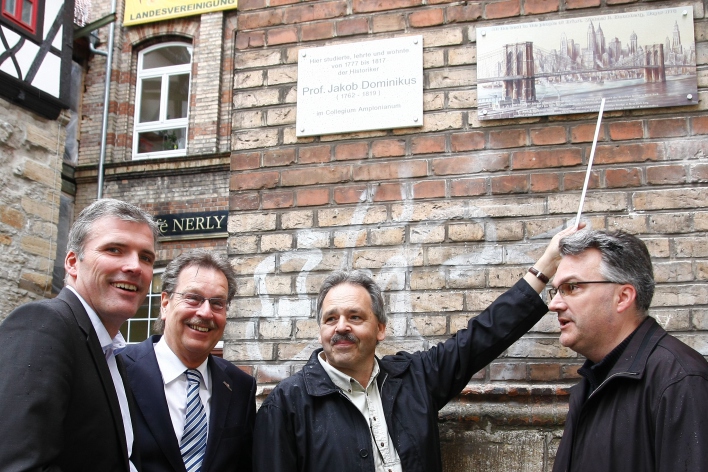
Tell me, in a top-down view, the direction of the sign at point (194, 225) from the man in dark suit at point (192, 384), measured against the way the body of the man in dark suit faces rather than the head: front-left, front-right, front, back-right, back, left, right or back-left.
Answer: back

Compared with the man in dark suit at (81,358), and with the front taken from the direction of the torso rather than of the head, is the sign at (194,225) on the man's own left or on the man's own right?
on the man's own left

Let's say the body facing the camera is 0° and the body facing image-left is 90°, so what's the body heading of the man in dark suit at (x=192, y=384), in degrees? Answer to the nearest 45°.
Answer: approximately 0°

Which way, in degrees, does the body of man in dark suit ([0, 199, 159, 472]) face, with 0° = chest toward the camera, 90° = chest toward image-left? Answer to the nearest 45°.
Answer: approximately 315°

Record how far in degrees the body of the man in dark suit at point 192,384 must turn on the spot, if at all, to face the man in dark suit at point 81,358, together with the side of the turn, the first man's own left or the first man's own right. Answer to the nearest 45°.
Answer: approximately 45° to the first man's own right

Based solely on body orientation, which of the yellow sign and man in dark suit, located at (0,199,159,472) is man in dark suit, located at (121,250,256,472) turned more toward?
the man in dark suit

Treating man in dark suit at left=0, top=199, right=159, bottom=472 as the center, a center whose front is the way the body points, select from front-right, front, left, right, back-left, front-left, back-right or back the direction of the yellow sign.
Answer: back-left

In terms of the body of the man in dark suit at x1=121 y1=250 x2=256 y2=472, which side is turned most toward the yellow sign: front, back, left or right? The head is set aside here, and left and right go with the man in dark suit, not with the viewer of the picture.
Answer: back
